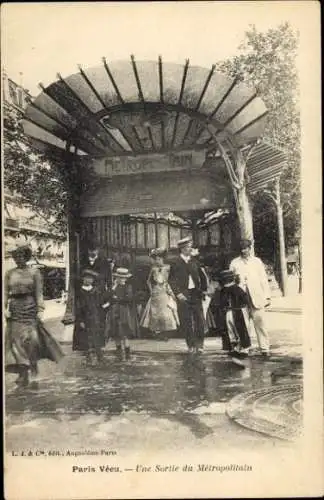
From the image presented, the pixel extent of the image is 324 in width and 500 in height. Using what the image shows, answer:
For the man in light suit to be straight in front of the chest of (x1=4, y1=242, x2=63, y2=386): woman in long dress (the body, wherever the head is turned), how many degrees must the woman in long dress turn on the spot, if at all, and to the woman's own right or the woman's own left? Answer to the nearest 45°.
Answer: approximately 90° to the woman's own left

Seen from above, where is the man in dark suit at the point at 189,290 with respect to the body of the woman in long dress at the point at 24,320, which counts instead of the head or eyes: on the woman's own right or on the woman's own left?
on the woman's own left

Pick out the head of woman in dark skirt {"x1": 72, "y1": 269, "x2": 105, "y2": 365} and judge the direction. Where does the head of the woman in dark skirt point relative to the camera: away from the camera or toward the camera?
toward the camera

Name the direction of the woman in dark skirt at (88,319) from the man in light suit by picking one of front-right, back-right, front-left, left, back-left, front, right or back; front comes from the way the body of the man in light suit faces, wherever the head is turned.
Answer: front-right

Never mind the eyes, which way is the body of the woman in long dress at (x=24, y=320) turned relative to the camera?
toward the camera

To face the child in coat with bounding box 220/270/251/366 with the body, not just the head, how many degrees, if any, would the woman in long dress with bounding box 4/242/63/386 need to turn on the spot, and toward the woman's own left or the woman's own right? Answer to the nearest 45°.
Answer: approximately 90° to the woman's own left

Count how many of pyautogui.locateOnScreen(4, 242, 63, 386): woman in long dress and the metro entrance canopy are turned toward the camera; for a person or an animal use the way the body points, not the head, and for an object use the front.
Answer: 2

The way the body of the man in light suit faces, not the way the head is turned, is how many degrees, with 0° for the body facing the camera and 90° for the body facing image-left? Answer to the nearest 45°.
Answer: approximately 45°

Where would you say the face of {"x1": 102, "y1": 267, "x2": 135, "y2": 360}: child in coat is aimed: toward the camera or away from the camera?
toward the camera

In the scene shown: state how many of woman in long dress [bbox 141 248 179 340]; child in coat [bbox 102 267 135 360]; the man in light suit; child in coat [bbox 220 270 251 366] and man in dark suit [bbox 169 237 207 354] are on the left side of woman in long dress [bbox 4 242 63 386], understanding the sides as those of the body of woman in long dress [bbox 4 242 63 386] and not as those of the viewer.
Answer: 5
